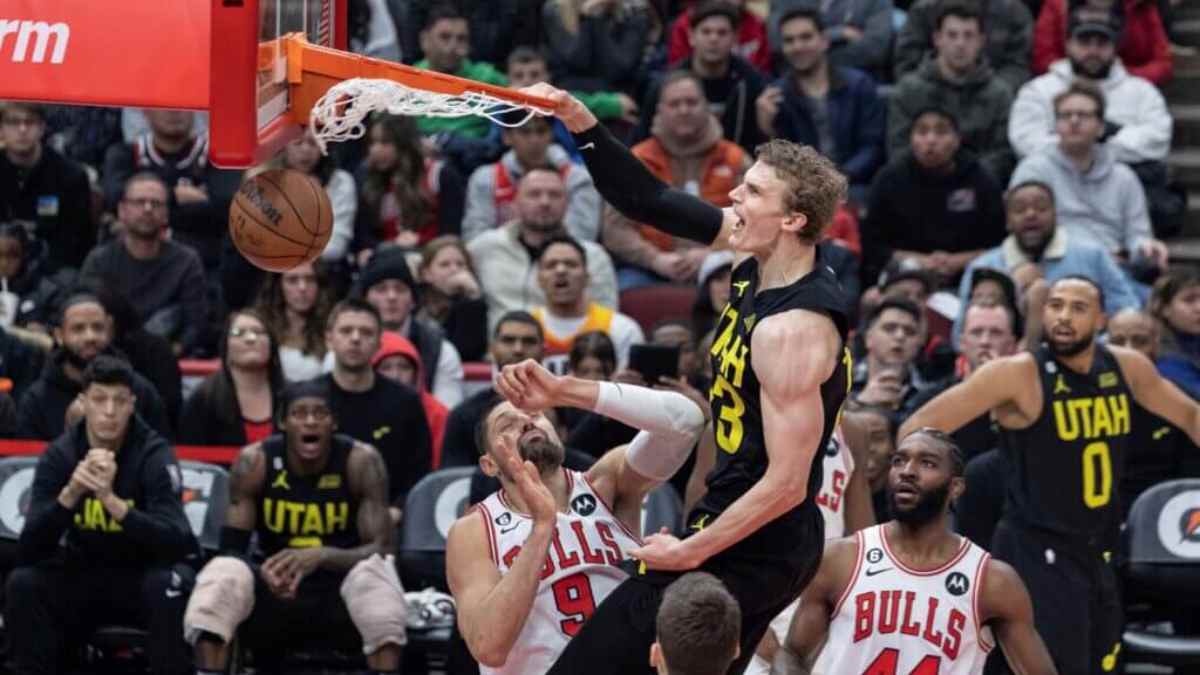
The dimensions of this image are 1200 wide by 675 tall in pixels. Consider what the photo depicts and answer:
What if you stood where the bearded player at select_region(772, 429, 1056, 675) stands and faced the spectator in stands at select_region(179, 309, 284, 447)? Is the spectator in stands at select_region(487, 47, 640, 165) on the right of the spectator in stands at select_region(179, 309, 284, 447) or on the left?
right

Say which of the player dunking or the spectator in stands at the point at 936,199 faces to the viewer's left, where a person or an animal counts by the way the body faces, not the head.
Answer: the player dunking

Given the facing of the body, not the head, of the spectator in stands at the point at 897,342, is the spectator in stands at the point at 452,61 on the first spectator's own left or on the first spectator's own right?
on the first spectator's own right

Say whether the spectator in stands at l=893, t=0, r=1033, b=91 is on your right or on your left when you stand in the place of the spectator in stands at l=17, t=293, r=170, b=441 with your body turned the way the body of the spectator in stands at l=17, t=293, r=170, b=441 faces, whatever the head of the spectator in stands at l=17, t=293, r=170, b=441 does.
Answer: on your left

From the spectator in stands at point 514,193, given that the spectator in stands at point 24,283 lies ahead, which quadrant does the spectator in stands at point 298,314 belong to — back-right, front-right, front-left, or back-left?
front-left

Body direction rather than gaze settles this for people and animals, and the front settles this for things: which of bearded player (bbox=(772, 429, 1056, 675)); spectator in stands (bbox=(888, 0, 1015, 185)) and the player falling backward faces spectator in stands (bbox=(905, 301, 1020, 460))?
spectator in stands (bbox=(888, 0, 1015, 185))

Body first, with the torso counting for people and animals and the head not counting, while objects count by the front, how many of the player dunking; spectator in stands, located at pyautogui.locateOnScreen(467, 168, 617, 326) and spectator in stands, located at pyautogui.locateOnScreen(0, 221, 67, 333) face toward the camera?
2

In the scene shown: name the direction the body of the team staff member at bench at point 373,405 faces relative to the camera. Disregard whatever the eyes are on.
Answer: toward the camera

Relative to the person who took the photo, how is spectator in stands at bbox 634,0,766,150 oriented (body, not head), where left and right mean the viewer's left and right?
facing the viewer

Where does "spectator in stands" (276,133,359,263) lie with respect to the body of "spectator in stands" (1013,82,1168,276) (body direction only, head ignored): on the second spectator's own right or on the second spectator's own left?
on the second spectator's own right

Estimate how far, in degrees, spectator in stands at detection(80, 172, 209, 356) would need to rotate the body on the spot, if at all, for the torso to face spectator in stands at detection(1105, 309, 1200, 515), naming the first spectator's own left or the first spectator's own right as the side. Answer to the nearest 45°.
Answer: approximately 45° to the first spectator's own left

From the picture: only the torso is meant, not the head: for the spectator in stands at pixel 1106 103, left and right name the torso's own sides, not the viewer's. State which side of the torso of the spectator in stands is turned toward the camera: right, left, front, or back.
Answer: front

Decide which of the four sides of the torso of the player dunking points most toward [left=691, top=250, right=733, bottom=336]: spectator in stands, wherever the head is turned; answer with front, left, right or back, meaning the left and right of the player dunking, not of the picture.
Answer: right

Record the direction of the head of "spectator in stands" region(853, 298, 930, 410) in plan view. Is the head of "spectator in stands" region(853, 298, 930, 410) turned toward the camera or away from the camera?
toward the camera

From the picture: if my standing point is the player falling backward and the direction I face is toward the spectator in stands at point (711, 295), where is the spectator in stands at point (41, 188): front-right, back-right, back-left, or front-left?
front-left

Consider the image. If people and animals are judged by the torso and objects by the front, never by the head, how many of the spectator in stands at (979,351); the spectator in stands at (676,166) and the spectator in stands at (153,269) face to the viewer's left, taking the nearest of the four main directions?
0

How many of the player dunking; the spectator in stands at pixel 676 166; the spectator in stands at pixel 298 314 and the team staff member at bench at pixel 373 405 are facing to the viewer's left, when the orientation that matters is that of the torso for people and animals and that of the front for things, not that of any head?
1

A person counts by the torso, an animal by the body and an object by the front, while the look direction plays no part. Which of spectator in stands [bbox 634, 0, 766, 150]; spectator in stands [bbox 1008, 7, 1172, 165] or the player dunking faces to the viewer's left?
the player dunking
